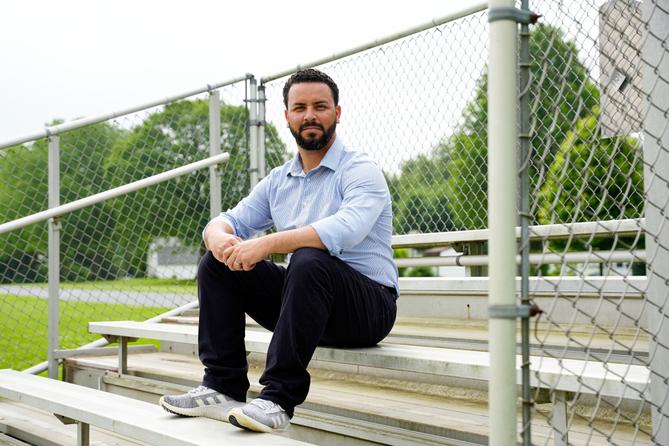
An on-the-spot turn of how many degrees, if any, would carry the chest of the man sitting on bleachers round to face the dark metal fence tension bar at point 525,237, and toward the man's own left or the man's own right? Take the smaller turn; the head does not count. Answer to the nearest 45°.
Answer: approximately 45° to the man's own left

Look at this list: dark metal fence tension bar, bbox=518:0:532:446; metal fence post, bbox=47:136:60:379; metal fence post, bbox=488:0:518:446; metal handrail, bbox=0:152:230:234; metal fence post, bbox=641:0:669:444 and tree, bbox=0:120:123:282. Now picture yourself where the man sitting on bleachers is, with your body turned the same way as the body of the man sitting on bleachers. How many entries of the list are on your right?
3

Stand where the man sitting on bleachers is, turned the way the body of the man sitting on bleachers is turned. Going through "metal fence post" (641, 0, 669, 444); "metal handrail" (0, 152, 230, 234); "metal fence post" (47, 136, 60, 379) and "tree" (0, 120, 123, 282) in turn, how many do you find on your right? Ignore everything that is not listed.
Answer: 3

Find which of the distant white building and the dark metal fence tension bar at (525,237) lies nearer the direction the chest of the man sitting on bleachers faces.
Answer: the dark metal fence tension bar

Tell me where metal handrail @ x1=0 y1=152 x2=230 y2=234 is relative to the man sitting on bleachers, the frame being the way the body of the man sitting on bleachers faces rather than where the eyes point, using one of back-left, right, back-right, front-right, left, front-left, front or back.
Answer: right

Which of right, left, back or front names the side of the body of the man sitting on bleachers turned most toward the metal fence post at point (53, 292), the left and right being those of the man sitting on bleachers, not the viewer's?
right

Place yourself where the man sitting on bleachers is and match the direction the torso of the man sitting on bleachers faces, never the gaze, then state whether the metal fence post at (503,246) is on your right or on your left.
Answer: on your left

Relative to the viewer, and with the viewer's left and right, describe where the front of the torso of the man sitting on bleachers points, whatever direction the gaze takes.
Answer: facing the viewer and to the left of the viewer

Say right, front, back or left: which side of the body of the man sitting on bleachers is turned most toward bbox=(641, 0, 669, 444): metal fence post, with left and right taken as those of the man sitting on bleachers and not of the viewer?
left

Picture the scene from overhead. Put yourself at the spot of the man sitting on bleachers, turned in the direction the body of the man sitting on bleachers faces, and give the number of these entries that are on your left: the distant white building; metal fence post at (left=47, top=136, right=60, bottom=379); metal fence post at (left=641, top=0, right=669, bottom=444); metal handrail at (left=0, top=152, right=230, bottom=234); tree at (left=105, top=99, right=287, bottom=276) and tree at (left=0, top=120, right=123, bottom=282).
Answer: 1

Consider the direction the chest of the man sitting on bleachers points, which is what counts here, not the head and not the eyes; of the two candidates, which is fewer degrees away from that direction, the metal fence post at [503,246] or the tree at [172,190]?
the metal fence post

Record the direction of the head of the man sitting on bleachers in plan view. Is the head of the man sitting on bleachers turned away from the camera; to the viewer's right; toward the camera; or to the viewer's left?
toward the camera

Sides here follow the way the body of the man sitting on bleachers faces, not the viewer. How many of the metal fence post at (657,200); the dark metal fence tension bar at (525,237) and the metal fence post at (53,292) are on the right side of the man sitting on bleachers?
1

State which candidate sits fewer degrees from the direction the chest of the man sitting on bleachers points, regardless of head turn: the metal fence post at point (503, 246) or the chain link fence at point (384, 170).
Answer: the metal fence post

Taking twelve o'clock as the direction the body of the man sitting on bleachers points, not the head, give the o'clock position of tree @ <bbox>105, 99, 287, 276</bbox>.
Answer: The tree is roughly at 4 o'clock from the man sitting on bleachers.
